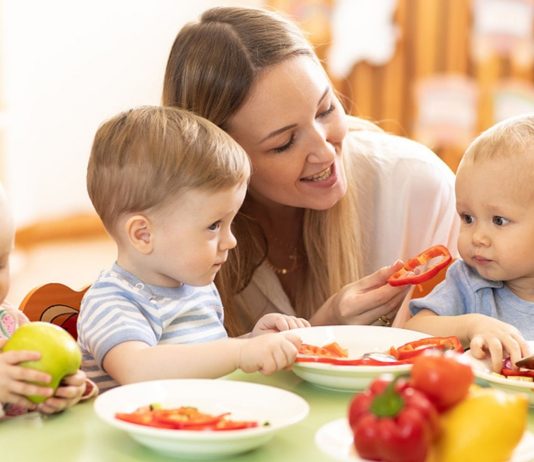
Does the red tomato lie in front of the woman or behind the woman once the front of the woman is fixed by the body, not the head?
in front

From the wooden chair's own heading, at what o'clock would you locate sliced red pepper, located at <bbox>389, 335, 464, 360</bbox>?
The sliced red pepper is roughly at 12 o'clock from the wooden chair.

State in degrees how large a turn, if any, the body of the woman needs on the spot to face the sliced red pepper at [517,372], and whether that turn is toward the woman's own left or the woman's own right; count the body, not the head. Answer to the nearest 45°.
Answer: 0° — they already face it

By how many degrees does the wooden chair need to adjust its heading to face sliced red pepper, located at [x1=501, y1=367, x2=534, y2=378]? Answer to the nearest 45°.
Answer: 0° — it already faces it

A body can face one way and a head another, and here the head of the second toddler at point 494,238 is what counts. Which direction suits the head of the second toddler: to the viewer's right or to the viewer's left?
to the viewer's left

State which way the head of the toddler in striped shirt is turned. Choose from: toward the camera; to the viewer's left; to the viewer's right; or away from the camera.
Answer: to the viewer's right

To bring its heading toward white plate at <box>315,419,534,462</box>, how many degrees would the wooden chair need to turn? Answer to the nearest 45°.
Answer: approximately 45° to its right

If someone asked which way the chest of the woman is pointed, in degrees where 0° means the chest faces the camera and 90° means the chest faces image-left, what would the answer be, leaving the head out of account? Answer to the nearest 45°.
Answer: approximately 0°

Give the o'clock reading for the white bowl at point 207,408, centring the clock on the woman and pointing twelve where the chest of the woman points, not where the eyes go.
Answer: The white bowl is roughly at 12 o'clock from the woman.
